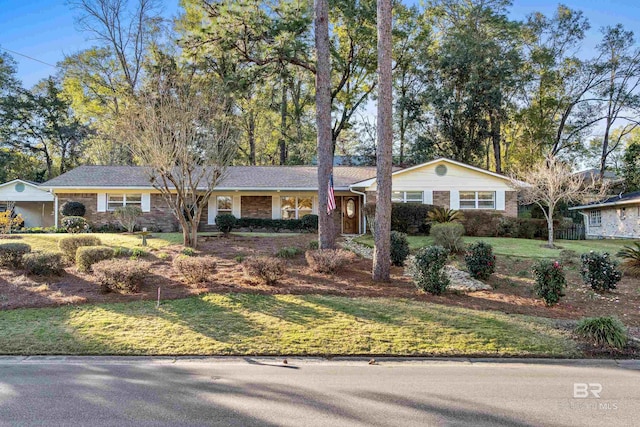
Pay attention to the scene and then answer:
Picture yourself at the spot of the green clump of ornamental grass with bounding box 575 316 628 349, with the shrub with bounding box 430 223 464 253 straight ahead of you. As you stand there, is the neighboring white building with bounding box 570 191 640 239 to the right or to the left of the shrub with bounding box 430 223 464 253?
right

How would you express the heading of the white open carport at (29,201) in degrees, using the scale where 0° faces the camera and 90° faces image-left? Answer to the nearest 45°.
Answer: approximately 0°

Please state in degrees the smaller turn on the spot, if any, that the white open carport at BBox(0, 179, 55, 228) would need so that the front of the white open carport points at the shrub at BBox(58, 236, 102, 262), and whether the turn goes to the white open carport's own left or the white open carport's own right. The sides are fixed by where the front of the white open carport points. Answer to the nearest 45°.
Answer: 0° — it already faces it

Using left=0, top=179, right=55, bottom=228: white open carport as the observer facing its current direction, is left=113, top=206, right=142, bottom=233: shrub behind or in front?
in front

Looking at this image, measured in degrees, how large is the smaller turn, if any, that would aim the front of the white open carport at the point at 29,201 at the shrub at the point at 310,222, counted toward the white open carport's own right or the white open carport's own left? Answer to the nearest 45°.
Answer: approximately 45° to the white open carport's own left

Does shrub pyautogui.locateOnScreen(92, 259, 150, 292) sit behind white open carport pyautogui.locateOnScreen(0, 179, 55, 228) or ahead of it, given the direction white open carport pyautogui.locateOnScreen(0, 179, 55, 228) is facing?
ahead

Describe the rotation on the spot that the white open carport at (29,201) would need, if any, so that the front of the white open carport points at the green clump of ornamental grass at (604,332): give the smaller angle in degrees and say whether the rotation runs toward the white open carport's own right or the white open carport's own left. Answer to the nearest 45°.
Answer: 0° — it already faces it

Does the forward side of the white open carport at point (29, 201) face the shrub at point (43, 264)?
yes

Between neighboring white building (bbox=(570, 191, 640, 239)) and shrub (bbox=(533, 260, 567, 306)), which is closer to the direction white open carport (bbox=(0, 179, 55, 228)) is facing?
the shrub

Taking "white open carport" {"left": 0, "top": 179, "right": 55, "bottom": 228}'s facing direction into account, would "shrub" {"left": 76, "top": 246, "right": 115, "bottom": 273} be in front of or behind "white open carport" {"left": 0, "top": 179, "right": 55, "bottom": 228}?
in front
